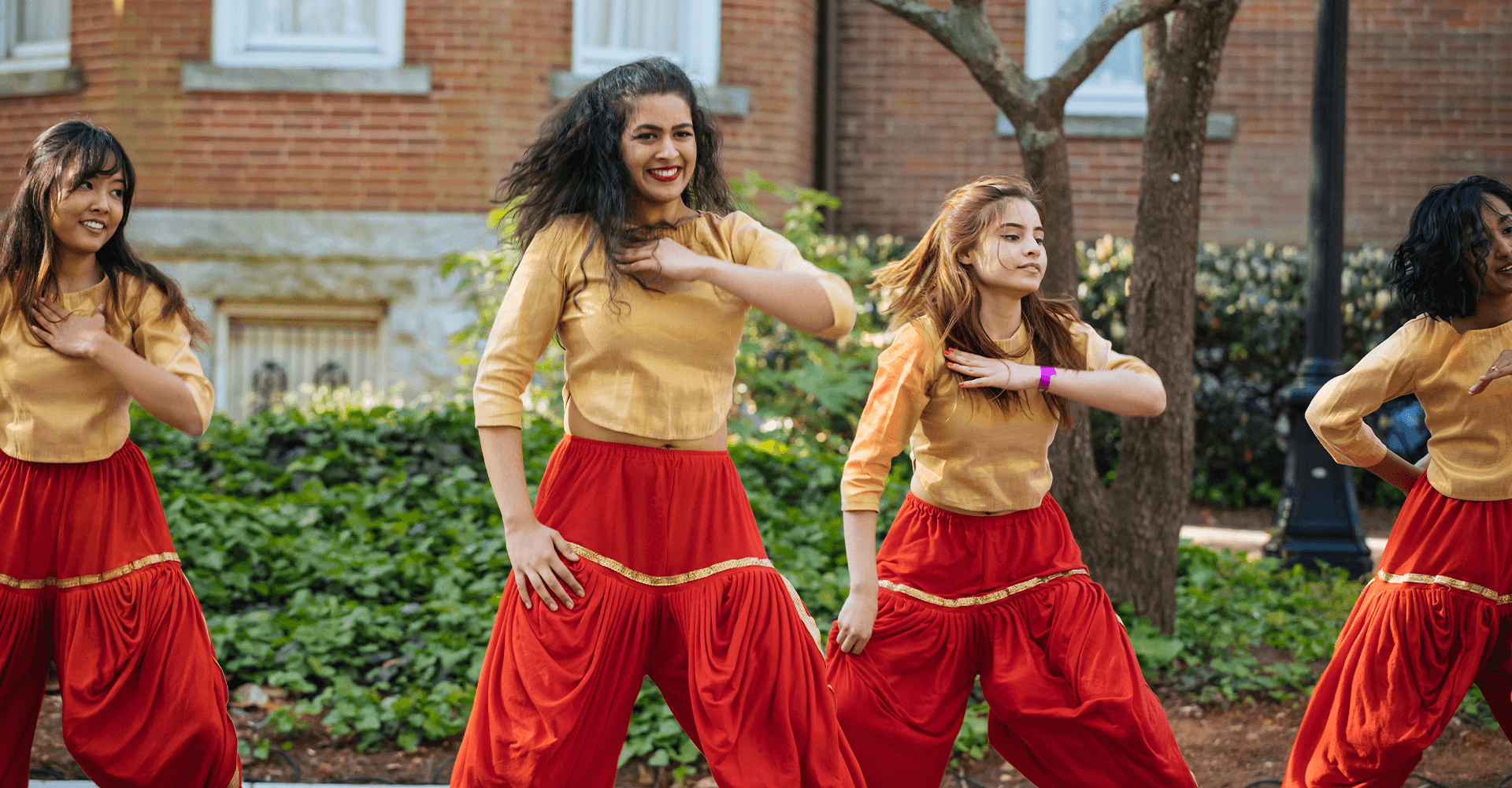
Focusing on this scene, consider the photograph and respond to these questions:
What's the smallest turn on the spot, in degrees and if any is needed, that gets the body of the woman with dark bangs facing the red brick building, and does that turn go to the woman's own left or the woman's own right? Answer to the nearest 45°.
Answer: approximately 180°

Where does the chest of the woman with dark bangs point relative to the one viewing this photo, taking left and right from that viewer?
facing the viewer

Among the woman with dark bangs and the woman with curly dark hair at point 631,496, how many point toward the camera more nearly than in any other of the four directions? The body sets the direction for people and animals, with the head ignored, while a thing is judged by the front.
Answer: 2

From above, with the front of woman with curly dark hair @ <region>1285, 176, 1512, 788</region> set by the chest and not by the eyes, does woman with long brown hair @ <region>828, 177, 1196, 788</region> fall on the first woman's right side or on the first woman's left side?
on the first woman's right side

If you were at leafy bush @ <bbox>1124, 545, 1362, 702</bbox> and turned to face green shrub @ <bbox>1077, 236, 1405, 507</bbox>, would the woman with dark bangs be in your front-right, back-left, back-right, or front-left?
back-left

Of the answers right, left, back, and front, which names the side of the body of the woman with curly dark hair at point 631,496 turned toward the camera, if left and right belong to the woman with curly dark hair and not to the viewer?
front

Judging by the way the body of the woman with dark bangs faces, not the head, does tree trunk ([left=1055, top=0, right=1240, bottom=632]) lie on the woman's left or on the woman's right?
on the woman's left

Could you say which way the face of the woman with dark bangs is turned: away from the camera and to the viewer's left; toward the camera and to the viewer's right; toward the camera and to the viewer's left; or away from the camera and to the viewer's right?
toward the camera and to the viewer's right

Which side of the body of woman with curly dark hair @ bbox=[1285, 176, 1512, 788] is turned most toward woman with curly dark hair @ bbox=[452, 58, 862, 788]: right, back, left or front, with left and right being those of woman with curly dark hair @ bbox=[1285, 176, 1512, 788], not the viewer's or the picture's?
right

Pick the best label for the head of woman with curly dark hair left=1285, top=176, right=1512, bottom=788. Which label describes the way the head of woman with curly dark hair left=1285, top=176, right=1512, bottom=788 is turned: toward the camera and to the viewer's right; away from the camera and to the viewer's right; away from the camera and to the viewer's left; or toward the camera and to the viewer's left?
toward the camera and to the viewer's right

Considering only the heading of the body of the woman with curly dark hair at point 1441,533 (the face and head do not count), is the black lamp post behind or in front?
behind

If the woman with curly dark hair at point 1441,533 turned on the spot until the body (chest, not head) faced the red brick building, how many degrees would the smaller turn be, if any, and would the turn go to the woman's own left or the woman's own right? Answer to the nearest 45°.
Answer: approximately 180°
